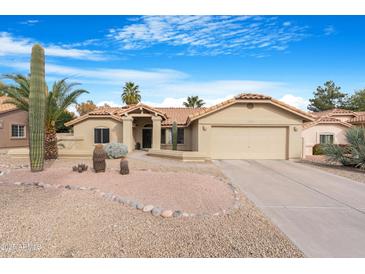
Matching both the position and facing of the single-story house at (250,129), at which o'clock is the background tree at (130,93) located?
The background tree is roughly at 5 o'clock from the single-story house.

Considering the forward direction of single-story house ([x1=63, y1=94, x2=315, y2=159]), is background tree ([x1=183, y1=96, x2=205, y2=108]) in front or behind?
behind

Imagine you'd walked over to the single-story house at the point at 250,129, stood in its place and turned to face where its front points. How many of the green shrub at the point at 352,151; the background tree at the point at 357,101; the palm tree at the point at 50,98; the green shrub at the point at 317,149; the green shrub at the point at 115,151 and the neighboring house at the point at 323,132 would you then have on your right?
2

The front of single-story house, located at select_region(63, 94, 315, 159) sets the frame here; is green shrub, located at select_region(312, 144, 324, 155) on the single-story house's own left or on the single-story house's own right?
on the single-story house's own left

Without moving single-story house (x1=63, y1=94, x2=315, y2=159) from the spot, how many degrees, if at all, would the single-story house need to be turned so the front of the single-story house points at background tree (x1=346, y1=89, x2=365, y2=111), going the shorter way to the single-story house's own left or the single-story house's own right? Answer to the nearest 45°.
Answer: approximately 135° to the single-story house's own left

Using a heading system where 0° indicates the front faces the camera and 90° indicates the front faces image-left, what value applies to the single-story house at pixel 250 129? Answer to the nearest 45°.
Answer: approximately 0°

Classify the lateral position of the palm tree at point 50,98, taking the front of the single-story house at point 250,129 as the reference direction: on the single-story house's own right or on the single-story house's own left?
on the single-story house's own right

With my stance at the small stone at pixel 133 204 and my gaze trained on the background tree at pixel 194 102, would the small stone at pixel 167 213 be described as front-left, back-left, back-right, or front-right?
back-right

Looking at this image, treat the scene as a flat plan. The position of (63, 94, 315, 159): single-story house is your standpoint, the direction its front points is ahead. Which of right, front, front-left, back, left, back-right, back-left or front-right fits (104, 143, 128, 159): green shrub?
right

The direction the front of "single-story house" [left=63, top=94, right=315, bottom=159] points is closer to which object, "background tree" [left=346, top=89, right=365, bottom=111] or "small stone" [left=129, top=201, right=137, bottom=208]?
the small stone

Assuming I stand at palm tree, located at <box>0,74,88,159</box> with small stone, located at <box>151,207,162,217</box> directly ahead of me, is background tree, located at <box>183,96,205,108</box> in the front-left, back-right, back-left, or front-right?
back-left

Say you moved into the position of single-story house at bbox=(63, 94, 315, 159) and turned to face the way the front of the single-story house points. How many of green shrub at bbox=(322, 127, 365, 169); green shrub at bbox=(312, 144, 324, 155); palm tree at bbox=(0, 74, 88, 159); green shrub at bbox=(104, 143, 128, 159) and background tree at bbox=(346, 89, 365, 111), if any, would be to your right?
2

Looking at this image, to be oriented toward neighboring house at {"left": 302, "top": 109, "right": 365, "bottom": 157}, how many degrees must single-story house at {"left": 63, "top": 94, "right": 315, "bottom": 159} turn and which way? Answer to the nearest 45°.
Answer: approximately 135° to its left

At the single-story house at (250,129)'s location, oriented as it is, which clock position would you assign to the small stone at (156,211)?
The small stone is roughly at 1 o'clock from the single-story house.

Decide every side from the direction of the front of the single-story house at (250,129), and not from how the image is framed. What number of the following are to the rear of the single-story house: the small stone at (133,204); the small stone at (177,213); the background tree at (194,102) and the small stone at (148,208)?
1

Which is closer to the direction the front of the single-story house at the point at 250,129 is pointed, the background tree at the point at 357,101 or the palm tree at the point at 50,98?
the palm tree

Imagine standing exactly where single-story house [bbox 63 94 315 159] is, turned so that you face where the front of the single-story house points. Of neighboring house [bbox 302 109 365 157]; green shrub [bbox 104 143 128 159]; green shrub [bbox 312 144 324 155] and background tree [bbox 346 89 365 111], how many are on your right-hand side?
1

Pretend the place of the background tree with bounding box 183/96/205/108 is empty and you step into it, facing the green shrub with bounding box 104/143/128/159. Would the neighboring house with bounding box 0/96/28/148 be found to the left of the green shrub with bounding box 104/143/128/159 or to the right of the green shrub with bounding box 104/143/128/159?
right

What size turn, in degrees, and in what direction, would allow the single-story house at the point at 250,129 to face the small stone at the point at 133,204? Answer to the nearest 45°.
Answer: approximately 45° to its right

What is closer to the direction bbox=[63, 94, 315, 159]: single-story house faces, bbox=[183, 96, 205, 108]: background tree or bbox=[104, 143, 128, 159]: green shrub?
the green shrub
